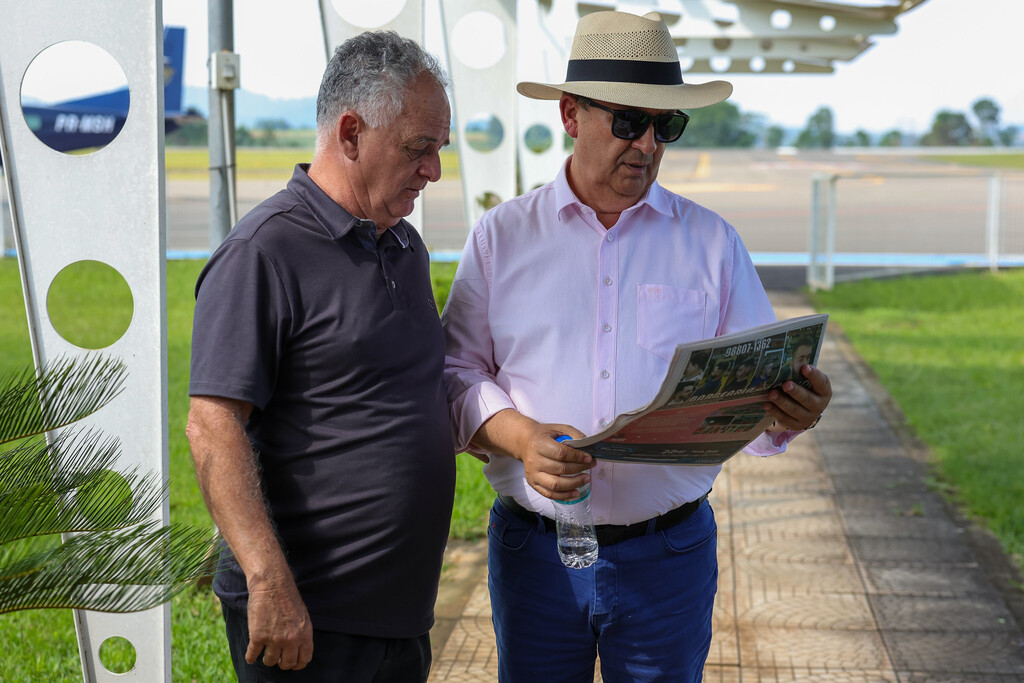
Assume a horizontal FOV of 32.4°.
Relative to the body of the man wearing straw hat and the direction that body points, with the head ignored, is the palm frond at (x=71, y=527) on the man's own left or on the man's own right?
on the man's own right

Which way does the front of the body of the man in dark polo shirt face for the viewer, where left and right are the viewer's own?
facing the viewer and to the right of the viewer

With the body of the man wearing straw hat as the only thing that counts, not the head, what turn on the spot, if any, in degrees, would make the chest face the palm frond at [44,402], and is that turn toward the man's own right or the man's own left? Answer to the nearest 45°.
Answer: approximately 90° to the man's own right

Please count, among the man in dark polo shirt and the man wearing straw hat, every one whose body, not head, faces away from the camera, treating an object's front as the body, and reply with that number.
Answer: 0

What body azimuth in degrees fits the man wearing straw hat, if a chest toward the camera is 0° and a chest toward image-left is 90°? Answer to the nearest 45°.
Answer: approximately 0°
